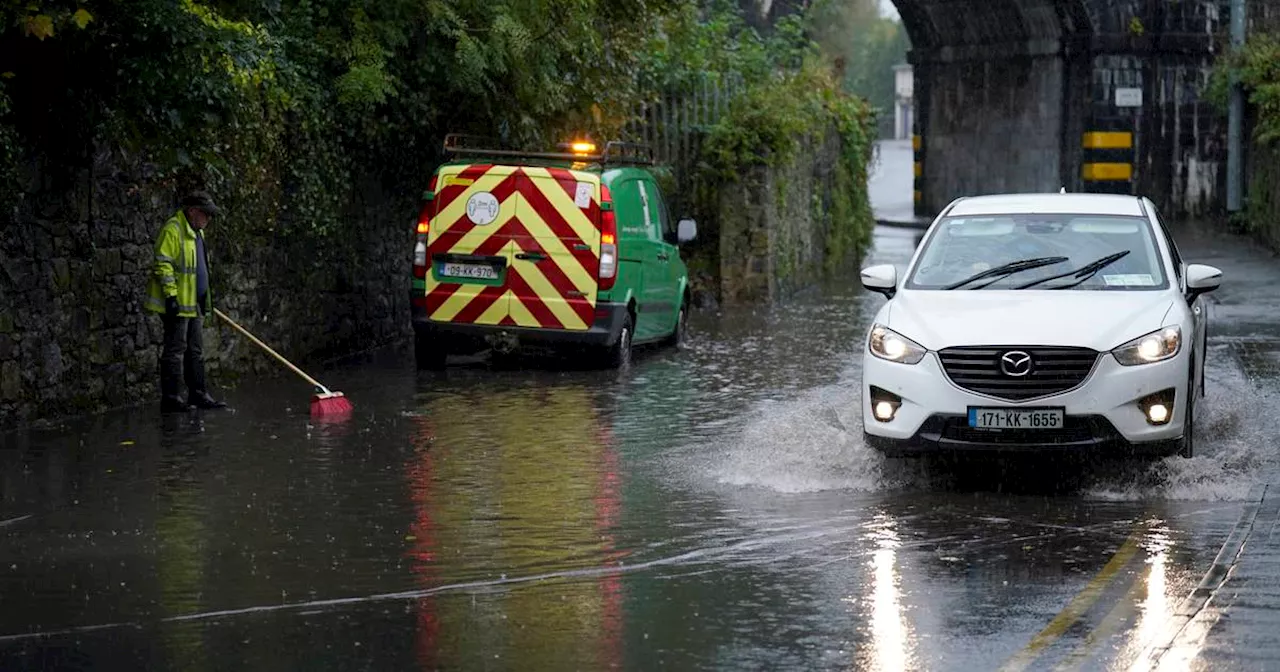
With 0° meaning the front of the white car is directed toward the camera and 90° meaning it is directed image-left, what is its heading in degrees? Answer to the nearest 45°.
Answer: approximately 0°

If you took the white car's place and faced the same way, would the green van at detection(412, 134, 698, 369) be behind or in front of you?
behind

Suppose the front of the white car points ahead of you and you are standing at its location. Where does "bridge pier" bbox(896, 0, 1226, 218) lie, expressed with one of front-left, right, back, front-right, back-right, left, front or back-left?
back

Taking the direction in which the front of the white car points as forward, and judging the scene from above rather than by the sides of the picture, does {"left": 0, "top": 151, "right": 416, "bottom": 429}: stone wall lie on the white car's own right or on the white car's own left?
on the white car's own right
